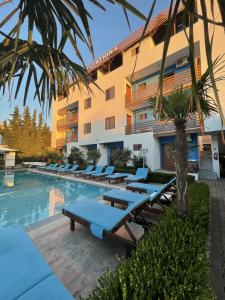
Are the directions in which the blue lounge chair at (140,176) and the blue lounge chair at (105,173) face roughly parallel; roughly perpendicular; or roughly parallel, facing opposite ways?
roughly parallel

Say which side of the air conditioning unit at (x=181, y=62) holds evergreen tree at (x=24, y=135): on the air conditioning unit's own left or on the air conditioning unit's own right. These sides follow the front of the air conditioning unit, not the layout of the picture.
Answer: on the air conditioning unit's own right

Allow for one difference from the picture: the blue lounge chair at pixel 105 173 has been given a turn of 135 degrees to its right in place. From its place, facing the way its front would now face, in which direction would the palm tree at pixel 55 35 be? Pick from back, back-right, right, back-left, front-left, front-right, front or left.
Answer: back

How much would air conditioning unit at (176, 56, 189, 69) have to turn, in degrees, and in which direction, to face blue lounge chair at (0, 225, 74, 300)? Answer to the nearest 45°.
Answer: approximately 45° to its left

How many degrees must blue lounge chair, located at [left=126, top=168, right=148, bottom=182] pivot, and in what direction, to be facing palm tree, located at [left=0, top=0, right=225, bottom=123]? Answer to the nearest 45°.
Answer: approximately 45° to its left

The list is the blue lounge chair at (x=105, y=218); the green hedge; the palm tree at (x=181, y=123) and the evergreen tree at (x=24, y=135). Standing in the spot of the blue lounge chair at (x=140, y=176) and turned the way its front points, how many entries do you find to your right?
1

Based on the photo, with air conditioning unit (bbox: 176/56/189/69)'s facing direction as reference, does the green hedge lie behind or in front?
in front

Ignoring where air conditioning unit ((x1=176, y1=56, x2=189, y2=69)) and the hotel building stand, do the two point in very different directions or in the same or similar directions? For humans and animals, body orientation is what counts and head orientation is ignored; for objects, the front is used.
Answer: same or similar directions

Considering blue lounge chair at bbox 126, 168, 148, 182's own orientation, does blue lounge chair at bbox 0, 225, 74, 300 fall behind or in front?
in front

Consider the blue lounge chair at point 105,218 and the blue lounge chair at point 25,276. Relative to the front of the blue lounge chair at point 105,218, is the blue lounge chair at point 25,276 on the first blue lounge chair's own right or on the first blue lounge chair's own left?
on the first blue lounge chair's own left

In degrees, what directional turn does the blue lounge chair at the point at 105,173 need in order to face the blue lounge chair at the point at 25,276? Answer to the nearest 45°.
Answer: approximately 45° to its left

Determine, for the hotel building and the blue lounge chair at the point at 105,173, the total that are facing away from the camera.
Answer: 0

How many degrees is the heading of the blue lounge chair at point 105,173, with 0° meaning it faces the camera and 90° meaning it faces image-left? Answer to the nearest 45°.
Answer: approximately 45°

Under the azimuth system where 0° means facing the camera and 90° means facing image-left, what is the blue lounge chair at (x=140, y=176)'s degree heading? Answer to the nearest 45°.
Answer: approximately 45°

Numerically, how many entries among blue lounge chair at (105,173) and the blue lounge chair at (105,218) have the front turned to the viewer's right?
0

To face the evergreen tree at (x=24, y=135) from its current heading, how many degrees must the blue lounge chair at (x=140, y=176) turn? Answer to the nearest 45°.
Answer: approximately 90° to its right

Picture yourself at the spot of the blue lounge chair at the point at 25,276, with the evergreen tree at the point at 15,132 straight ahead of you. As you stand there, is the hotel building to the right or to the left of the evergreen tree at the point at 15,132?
right
